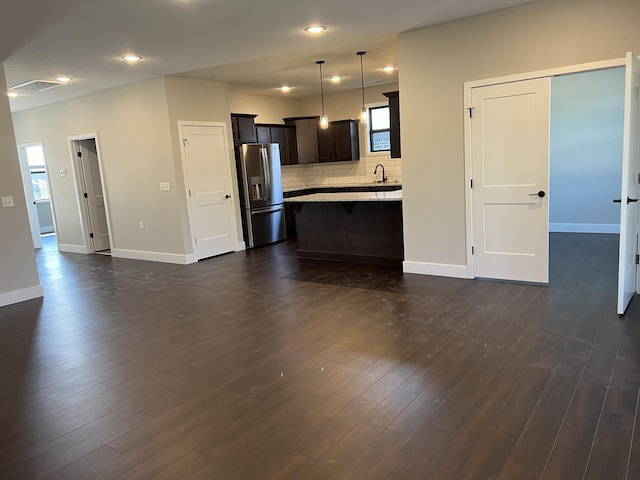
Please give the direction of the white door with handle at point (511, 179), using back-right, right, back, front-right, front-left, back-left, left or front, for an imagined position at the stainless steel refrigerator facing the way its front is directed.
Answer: front

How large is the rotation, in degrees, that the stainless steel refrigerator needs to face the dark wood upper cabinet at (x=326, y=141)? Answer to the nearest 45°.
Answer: approximately 90° to its left

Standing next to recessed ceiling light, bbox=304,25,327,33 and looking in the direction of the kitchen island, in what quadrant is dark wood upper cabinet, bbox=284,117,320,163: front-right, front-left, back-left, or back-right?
front-left

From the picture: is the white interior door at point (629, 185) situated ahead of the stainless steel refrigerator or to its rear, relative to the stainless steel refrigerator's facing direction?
ahead

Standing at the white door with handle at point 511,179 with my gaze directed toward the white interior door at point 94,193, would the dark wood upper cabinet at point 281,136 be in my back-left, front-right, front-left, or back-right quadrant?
front-right

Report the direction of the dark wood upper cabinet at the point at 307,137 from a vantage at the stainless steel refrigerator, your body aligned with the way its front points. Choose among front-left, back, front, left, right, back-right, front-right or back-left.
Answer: left

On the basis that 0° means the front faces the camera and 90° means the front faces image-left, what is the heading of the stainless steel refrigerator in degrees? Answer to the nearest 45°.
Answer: approximately 315°

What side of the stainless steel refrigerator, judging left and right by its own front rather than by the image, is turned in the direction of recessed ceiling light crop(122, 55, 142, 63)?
right

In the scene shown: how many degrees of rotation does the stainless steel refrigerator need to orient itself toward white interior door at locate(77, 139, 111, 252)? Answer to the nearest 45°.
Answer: approximately 135° to its right

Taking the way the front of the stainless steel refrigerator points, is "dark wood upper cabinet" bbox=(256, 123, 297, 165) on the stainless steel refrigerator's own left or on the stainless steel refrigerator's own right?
on the stainless steel refrigerator's own left

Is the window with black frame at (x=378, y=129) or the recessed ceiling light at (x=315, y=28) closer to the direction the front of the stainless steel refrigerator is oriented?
the recessed ceiling light
